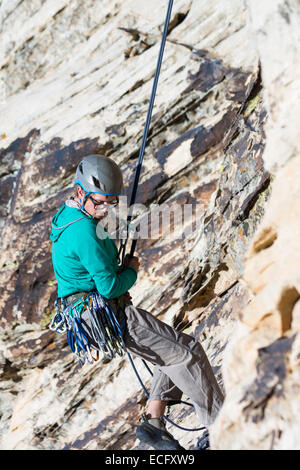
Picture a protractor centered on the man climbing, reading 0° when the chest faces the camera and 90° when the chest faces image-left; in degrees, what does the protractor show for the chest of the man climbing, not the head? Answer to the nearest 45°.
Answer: approximately 270°
